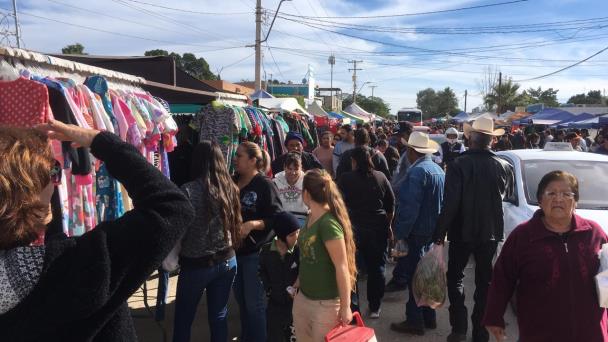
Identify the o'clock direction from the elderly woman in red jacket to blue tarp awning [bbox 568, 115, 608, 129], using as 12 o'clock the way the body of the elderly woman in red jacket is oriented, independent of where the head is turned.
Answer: The blue tarp awning is roughly at 6 o'clock from the elderly woman in red jacket.

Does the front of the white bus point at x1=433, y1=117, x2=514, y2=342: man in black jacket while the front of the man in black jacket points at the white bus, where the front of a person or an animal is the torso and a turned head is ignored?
yes

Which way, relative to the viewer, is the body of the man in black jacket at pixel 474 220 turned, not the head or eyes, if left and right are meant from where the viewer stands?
facing away from the viewer

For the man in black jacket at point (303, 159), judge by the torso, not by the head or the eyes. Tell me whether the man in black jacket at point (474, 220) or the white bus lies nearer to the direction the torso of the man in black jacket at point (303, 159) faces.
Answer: the man in black jacket

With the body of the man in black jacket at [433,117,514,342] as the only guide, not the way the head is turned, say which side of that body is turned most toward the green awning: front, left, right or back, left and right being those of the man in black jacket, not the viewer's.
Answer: left

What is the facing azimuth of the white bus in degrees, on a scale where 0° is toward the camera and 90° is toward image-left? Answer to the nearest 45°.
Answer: approximately 0°

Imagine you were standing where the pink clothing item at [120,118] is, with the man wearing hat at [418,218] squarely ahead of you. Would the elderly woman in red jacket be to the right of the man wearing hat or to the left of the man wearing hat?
right

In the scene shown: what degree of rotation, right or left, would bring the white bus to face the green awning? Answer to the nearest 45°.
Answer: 0° — it already faces it

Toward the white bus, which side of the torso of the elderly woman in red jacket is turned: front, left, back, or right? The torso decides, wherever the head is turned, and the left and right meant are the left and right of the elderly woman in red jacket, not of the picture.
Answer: back
